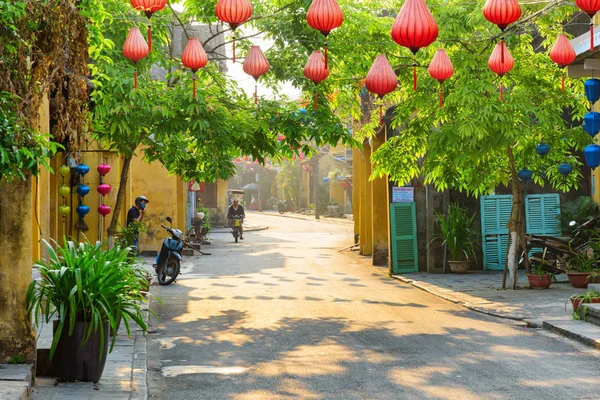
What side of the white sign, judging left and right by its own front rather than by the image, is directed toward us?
front

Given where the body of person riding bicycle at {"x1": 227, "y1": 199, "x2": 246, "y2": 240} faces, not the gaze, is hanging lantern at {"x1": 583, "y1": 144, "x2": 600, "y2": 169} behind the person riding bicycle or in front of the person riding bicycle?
in front

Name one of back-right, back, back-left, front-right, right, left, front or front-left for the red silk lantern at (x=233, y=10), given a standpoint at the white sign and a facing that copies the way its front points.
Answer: front

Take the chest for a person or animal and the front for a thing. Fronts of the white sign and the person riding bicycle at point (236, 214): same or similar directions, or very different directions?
same or similar directions

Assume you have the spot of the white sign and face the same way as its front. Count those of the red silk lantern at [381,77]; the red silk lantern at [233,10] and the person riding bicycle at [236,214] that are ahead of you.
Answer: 2

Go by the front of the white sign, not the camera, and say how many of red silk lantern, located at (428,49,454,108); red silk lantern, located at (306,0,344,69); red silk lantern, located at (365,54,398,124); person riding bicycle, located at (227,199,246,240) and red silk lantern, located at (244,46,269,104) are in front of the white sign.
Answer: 4

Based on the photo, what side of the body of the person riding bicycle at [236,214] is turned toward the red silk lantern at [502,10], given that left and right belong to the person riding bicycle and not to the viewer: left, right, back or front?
front

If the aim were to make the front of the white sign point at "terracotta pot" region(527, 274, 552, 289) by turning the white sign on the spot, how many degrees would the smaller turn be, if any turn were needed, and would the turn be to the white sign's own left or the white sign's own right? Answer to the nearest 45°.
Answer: approximately 45° to the white sign's own left

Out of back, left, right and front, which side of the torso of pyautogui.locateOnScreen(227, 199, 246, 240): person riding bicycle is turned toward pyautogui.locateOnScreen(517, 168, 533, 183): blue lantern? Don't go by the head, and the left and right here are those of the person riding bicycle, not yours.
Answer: front

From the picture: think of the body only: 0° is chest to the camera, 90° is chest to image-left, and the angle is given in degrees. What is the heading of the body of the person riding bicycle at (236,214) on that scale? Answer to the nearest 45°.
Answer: approximately 0°

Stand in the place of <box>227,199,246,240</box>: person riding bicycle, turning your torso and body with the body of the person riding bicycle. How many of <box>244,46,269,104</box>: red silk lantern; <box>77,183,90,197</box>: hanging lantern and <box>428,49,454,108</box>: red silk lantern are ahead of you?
3

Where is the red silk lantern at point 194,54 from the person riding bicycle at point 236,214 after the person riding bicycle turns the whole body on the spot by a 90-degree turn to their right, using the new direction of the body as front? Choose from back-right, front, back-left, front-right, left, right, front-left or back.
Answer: left
